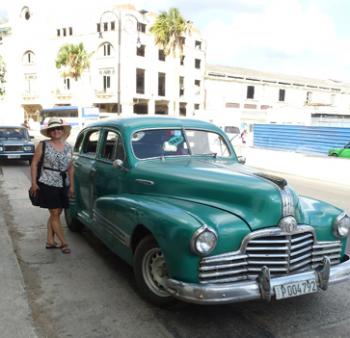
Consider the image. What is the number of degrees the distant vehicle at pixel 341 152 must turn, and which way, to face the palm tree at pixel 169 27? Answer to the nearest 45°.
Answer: approximately 45° to its right

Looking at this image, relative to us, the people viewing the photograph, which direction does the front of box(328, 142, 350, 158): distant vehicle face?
facing to the left of the viewer

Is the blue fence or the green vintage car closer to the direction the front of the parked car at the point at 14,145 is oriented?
the green vintage car

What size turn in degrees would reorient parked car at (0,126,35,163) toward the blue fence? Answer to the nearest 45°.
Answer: approximately 90° to its left

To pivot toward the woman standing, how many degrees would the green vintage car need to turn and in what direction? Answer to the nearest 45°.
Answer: approximately 180°

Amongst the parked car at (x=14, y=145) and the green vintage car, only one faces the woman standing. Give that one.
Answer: the parked car

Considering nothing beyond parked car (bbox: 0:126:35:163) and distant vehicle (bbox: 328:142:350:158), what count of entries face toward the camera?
1

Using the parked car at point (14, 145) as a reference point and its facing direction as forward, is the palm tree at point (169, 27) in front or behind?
behind

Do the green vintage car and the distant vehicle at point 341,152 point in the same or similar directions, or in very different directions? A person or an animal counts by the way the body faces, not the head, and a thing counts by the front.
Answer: very different directions

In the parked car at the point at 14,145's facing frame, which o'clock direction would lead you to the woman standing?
The woman standing is roughly at 12 o'clock from the parked car.

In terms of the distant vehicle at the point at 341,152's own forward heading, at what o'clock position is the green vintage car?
The green vintage car is roughly at 9 o'clock from the distant vehicle.

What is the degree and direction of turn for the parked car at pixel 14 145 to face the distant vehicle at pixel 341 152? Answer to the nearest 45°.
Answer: approximately 90° to its left

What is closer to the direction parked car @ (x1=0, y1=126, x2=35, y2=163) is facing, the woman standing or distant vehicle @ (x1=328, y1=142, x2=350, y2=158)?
the woman standing

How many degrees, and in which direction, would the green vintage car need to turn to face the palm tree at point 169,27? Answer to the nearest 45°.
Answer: approximately 135° to its left
